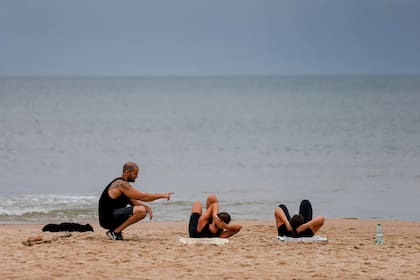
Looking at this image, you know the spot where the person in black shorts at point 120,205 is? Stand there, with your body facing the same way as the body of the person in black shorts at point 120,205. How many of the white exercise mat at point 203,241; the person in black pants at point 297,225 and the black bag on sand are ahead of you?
2

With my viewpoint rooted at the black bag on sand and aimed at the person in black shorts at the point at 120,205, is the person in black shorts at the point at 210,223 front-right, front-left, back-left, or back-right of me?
front-left

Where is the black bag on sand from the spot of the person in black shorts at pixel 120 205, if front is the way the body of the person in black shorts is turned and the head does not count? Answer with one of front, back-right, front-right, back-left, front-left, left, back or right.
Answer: back-left

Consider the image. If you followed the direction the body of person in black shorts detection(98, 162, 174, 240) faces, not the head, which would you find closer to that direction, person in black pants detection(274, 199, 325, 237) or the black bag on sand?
the person in black pants

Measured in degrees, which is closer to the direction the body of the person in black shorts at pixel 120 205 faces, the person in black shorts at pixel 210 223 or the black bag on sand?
the person in black shorts

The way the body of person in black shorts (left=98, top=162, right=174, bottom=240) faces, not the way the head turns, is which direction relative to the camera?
to the viewer's right

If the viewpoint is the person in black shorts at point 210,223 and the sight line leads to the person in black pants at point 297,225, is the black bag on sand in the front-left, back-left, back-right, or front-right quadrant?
back-left

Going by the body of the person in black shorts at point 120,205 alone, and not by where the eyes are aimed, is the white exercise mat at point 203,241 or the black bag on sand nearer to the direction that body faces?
the white exercise mat

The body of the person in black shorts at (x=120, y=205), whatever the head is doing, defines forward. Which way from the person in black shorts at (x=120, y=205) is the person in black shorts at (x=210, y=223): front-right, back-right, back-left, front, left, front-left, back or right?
front

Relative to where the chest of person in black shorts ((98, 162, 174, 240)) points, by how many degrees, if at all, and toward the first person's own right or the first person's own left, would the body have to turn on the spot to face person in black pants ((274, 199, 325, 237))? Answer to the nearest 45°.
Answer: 0° — they already face them
